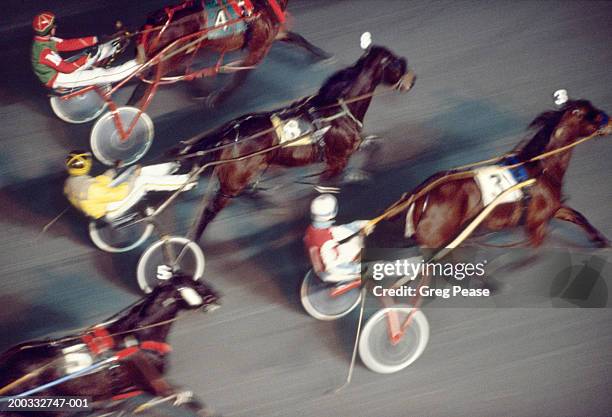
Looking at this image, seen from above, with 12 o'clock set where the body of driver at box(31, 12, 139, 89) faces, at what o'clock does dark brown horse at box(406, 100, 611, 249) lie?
The dark brown horse is roughly at 1 o'clock from the driver.

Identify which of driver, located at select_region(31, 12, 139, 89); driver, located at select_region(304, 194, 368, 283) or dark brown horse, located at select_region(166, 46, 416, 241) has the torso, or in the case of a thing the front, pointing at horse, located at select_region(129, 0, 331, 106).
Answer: driver, located at select_region(31, 12, 139, 89)

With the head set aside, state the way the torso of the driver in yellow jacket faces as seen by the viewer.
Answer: to the viewer's right

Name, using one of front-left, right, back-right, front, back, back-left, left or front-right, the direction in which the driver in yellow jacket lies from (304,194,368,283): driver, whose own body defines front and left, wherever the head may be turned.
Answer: back

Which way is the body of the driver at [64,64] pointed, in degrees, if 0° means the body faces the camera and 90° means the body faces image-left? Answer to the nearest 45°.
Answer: approximately 270°

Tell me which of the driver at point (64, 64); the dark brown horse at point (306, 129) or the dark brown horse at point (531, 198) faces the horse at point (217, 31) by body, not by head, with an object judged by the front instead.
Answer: the driver

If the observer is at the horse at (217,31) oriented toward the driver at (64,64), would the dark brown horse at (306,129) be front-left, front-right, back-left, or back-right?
back-left

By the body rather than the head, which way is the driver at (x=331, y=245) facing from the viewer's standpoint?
to the viewer's right

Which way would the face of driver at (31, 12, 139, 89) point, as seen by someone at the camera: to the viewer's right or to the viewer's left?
to the viewer's right

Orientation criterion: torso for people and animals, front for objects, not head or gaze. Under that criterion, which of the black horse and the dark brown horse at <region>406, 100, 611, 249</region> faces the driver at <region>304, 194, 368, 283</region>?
the black horse

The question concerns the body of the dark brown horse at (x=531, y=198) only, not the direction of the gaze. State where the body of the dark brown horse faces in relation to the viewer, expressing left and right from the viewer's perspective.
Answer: facing to the right of the viewer

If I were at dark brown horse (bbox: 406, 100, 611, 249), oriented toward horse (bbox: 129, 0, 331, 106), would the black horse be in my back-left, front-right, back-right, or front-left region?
front-left

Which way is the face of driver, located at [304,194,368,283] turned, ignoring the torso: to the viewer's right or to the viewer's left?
to the viewer's right

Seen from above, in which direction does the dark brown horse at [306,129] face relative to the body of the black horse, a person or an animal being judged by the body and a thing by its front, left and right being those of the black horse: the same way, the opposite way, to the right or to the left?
the same way

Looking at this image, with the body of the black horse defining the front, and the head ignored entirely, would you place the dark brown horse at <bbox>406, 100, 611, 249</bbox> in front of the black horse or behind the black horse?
in front

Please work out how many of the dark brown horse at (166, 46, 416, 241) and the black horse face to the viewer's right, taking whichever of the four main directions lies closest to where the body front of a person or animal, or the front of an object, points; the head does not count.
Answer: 2

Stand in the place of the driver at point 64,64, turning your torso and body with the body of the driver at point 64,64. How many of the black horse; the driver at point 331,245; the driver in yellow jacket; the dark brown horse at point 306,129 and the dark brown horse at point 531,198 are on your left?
0

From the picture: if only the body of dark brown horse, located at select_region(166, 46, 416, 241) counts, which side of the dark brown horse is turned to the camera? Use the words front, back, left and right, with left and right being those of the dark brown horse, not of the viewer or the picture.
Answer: right

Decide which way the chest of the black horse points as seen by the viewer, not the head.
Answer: to the viewer's right

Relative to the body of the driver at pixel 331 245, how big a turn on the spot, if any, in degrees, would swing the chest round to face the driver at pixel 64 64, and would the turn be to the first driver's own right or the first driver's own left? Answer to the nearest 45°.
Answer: approximately 135° to the first driver's own left

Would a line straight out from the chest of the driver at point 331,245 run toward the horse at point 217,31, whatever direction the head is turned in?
no
